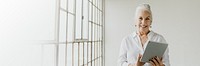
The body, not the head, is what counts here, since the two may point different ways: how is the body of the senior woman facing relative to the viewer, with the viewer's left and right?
facing the viewer

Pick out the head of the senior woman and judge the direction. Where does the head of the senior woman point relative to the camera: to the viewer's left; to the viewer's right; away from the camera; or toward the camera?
toward the camera

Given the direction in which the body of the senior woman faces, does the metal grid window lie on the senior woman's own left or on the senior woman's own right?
on the senior woman's own right
